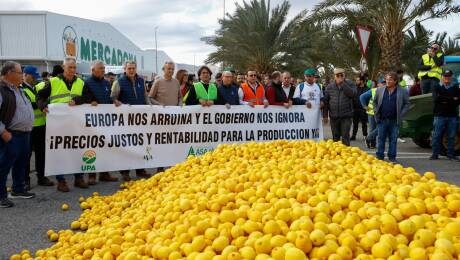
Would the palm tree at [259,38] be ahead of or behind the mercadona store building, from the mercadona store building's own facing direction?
ahead

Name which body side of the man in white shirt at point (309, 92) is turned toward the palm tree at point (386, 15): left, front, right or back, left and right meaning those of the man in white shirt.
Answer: back

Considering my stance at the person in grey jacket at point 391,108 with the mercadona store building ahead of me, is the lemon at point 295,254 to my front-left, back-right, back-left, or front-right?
back-left

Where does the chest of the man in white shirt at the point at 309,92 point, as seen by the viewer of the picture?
toward the camera

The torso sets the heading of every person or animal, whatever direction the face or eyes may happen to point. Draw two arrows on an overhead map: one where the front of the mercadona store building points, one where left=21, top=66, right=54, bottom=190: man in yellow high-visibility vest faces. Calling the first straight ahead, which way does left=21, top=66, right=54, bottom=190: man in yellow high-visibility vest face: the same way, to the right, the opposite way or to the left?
the same way

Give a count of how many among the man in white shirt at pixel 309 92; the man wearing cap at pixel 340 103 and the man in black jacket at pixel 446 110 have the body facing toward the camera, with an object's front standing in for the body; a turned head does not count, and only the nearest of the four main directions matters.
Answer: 3

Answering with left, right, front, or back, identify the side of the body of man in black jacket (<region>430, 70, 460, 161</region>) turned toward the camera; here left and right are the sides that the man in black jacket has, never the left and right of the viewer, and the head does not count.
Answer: front

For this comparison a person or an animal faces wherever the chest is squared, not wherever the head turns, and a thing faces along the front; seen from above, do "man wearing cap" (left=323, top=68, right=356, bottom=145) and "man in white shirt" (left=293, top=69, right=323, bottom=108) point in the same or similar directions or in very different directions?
same or similar directions

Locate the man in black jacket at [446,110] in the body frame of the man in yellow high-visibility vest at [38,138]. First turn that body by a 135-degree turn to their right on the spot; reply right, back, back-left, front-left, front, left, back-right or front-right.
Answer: back

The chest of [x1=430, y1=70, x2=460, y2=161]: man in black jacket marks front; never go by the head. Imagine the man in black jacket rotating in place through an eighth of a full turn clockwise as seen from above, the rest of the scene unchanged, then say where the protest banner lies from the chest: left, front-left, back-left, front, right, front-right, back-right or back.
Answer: front

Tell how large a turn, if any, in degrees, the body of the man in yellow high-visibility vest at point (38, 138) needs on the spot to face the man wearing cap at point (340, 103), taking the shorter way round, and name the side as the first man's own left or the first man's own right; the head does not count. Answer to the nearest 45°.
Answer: approximately 45° to the first man's own left

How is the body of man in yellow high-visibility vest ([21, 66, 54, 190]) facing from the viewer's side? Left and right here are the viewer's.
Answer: facing the viewer and to the right of the viewer

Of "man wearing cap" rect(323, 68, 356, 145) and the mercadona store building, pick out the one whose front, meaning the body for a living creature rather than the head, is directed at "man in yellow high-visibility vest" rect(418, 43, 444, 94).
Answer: the mercadona store building

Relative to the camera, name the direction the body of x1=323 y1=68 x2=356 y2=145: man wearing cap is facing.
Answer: toward the camera

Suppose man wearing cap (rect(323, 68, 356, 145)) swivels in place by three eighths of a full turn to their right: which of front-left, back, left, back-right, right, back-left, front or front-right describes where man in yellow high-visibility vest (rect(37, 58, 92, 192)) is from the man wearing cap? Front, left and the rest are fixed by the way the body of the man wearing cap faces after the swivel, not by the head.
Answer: left

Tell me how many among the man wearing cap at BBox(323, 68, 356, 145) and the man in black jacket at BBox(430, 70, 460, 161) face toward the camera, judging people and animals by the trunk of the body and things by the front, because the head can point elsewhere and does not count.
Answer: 2

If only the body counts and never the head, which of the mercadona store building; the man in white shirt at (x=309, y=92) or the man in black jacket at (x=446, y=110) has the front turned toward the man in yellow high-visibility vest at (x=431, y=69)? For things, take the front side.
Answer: the mercadona store building

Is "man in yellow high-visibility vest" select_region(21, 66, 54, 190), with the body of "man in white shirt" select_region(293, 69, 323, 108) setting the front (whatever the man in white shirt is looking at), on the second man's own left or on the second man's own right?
on the second man's own right
